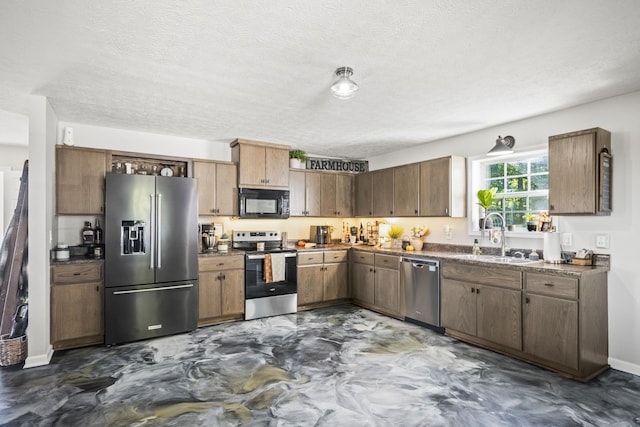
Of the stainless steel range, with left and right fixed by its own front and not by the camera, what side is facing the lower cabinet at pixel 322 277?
left

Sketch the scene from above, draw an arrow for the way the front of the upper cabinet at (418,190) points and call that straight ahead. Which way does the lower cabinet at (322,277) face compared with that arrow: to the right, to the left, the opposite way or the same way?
to the left

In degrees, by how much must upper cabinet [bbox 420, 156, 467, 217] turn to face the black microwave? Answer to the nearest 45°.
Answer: approximately 45° to its right

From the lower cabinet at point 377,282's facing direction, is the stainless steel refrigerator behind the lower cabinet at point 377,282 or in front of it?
in front

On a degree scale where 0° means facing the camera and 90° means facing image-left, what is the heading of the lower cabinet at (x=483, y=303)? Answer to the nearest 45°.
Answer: approximately 45°

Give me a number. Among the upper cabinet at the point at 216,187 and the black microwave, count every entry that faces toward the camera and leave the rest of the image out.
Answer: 2

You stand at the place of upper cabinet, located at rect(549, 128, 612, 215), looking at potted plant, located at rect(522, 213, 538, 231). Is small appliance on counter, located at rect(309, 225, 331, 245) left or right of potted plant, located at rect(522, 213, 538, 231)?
left

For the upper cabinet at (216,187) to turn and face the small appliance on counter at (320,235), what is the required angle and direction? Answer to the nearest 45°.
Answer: approximately 135° to its left

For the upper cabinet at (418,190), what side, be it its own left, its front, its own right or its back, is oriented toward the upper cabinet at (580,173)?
left
